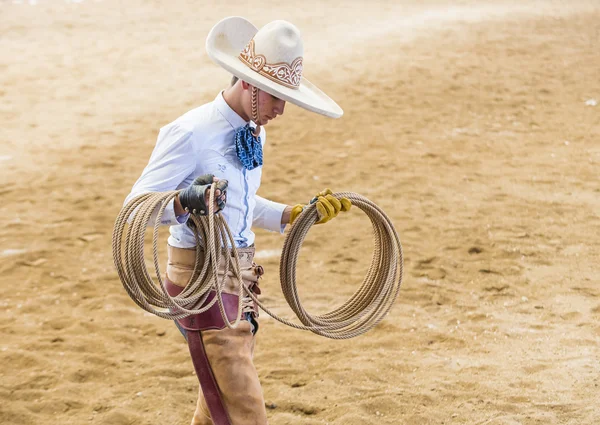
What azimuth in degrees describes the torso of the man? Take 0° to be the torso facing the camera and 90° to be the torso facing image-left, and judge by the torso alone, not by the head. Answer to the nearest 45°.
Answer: approximately 315°
